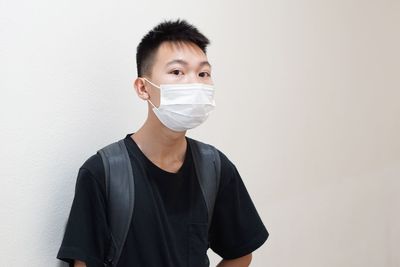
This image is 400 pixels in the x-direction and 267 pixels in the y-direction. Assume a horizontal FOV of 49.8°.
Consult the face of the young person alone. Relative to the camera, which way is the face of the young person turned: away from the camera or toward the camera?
toward the camera

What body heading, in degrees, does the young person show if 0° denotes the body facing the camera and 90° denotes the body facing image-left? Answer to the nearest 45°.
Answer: approximately 315°
